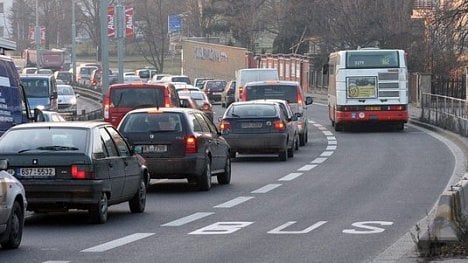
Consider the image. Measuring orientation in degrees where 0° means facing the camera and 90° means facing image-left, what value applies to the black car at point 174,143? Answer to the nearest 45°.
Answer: approximately 225°

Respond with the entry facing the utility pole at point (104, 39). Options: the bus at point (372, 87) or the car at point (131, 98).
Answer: the car

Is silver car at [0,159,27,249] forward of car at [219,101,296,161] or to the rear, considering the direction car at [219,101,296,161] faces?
to the rear

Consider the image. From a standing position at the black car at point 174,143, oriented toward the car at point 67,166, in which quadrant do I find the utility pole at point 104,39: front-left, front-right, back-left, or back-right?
back-right

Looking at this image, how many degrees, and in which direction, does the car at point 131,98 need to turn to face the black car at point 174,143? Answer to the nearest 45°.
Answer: approximately 180°

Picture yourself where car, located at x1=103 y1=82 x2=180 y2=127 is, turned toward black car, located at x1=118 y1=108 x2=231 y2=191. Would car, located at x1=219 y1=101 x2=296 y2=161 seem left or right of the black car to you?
left

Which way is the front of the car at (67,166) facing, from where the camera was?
facing away from the viewer and to the right of the viewer

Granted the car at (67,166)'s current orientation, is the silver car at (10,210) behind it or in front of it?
behind

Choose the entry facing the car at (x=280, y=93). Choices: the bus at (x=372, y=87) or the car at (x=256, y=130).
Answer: the car at (x=256, y=130)

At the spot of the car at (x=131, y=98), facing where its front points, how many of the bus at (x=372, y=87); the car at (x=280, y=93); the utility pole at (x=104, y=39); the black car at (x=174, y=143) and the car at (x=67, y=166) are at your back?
2

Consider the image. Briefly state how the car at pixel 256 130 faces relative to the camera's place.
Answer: facing away from the viewer

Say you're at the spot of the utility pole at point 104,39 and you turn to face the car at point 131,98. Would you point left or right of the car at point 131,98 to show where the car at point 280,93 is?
left
